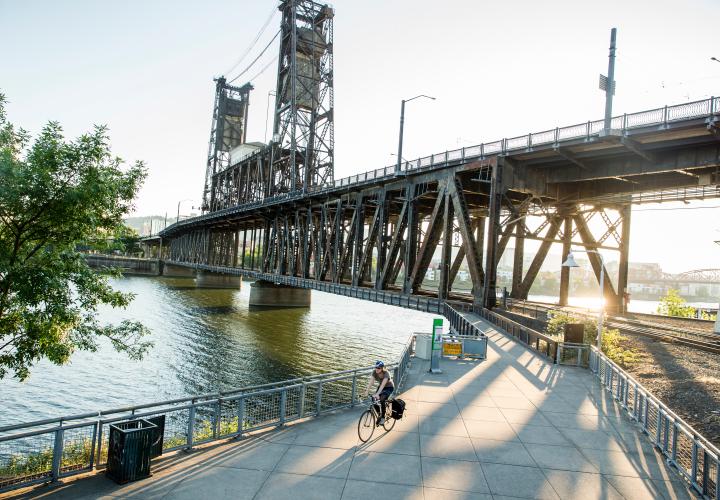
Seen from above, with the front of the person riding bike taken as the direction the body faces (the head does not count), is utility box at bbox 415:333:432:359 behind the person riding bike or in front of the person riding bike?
behind

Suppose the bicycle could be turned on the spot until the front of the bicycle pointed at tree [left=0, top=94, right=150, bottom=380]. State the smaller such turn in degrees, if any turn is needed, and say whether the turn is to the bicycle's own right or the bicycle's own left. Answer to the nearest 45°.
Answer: approximately 45° to the bicycle's own right

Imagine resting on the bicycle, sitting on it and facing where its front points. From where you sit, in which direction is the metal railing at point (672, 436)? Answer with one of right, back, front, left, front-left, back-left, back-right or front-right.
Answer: back-left

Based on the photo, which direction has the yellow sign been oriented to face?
toward the camera

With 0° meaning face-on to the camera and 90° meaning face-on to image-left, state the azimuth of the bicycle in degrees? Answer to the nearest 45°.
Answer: approximately 45°

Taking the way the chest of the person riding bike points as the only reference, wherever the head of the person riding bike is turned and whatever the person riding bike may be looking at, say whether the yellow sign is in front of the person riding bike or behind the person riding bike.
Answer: behind

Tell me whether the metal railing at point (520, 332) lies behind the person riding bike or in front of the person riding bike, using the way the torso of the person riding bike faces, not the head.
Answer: behind

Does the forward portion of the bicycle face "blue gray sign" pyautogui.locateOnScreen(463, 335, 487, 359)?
no

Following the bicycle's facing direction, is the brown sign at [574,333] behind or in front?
behind

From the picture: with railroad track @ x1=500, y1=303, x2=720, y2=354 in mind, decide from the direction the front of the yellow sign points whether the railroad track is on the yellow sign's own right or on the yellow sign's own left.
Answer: on the yellow sign's own left

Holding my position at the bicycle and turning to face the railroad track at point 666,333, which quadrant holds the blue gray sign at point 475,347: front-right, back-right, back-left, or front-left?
front-left

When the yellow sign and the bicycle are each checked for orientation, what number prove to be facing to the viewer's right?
0

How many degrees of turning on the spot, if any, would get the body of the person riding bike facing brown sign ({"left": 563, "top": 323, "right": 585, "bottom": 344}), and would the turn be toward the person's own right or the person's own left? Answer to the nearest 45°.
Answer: approximately 180°

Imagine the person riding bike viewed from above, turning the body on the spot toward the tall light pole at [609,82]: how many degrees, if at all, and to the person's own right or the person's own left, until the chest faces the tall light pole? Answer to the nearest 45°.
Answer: approximately 180°

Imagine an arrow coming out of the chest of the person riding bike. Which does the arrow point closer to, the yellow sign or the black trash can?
the black trash can

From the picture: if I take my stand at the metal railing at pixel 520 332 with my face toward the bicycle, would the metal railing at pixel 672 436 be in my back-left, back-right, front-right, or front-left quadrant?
front-left

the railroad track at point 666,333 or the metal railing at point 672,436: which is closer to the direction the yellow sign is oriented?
the metal railing
